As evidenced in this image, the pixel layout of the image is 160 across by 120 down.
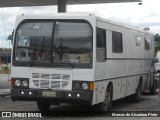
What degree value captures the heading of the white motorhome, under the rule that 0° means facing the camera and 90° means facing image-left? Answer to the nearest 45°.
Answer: approximately 45°
